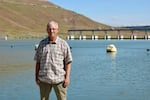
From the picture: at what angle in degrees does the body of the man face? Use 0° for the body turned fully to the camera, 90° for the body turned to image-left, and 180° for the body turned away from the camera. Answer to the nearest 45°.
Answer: approximately 0°
